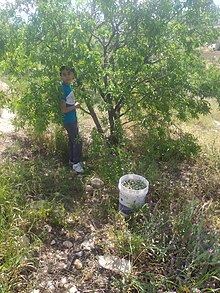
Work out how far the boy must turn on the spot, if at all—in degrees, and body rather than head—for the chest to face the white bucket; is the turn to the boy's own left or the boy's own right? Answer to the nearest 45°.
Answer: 0° — they already face it

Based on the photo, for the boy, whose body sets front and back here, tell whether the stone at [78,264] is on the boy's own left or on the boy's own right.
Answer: on the boy's own right

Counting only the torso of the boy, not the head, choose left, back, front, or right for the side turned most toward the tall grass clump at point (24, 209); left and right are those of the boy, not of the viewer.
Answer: right

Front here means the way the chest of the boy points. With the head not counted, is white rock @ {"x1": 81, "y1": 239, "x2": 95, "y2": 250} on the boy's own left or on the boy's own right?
on the boy's own right

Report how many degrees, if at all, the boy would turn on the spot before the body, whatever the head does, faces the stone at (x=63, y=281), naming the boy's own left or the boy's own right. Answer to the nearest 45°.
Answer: approximately 45° to the boy's own right

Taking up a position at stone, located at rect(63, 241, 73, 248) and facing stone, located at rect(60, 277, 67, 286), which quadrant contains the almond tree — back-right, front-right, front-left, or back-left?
back-left

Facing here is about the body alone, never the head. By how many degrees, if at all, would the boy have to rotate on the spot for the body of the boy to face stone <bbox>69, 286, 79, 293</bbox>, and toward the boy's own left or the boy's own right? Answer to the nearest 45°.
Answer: approximately 45° to the boy's own right

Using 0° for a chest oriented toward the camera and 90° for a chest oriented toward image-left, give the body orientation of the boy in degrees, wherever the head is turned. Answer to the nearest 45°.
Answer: approximately 315°
